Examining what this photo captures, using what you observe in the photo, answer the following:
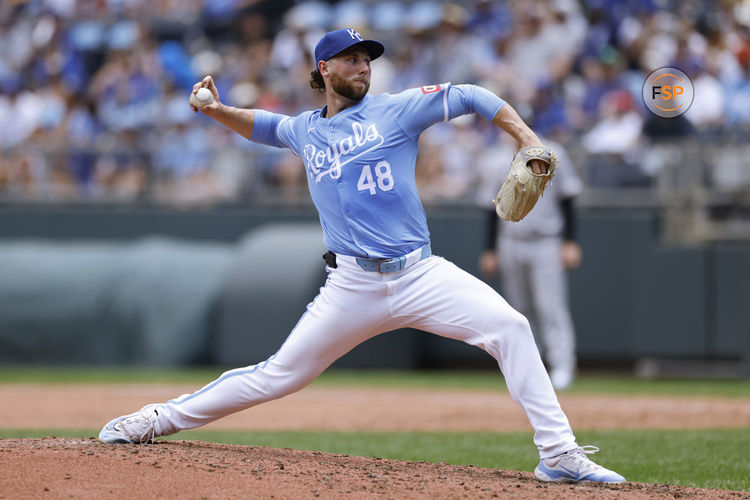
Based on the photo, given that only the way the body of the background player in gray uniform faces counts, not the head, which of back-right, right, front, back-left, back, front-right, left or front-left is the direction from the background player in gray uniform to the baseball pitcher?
front

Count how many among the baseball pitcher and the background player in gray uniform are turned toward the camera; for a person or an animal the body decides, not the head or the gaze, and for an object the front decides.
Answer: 2

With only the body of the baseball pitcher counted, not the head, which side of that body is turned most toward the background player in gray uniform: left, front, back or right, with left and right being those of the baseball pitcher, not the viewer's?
back

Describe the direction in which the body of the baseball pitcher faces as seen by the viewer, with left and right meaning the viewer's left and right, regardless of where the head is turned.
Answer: facing the viewer
